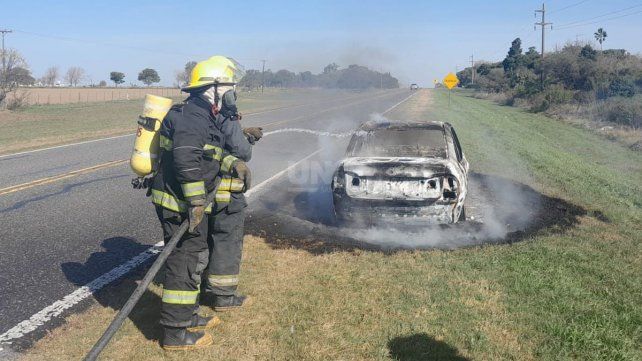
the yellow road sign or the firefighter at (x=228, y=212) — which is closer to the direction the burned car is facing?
the yellow road sign

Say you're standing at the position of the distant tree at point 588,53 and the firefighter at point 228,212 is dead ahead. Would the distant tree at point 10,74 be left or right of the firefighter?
right

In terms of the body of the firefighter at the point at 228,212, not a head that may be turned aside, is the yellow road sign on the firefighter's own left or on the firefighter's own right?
on the firefighter's own left

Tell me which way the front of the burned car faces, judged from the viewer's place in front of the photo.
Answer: facing away from the viewer

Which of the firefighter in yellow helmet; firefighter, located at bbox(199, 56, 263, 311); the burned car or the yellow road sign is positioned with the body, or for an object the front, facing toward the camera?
the yellow road sign

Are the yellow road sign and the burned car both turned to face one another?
yes
